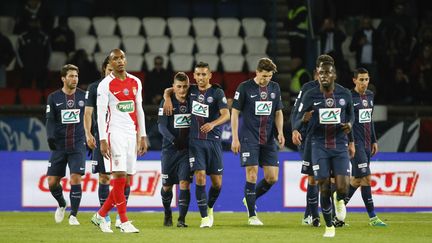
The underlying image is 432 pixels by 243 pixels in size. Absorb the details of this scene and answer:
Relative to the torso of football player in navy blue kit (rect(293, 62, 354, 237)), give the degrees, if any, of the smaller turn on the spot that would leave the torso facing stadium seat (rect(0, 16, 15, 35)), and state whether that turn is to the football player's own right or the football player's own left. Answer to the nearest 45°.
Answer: approximately 135° to the football player's own right

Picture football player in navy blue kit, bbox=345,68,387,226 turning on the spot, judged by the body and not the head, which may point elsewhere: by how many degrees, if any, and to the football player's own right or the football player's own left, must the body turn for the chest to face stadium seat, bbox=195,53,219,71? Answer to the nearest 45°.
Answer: approximately 180°

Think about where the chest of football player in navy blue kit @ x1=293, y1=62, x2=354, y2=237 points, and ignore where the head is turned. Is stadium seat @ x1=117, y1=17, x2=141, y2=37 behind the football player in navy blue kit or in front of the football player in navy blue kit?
behind

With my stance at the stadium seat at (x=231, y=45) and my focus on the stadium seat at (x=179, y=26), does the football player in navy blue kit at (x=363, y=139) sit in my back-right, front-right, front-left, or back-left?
back-left

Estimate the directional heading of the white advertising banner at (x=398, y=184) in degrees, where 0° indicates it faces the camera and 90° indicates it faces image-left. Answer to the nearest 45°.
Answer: approximately 0°

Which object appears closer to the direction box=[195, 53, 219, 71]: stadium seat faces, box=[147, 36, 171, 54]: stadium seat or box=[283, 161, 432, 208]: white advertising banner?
the white advertising banner
